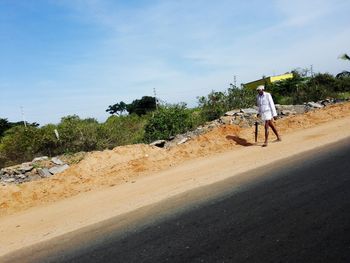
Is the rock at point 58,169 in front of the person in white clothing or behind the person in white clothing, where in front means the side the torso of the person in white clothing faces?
in front

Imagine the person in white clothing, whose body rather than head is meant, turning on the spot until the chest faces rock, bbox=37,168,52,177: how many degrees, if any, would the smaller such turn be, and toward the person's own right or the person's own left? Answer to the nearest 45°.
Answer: approximately 45° to the person's own right

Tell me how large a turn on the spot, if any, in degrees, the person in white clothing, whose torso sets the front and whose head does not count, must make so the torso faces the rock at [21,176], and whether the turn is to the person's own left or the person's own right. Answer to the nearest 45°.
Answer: approximately 45° to the person's own right

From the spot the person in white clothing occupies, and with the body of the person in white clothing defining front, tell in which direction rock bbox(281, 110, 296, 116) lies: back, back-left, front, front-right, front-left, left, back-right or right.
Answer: back-right

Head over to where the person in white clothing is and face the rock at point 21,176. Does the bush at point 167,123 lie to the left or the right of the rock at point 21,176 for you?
right

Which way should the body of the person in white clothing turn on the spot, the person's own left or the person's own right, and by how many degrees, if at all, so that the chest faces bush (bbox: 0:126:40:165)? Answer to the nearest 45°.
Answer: approximately 45° to the person's own right

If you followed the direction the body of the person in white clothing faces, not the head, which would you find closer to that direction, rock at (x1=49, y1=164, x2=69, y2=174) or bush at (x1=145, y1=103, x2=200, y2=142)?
the rock

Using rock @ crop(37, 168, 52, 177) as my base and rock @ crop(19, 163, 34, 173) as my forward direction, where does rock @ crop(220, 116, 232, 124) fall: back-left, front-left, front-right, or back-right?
back-right
